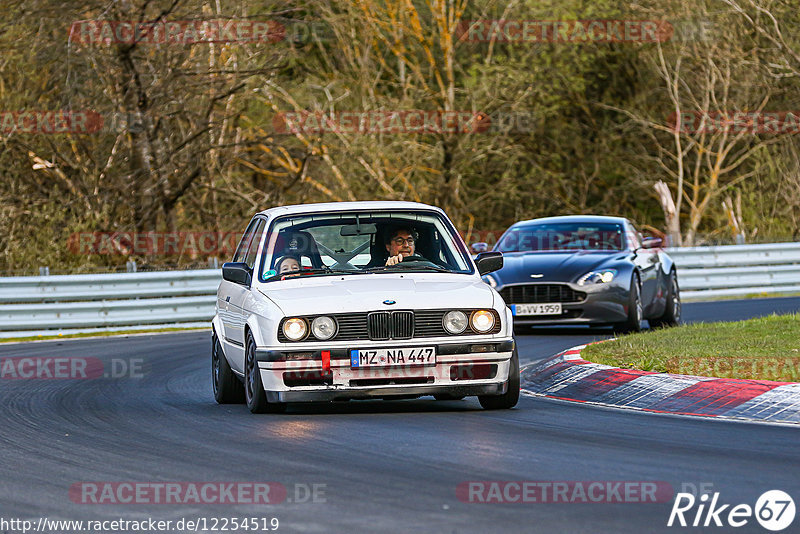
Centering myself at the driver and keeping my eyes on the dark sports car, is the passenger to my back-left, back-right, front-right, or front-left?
back-left

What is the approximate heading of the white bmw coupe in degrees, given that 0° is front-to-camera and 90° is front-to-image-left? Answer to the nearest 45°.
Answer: approximately 0°

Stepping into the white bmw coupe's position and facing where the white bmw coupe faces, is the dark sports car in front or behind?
behind
